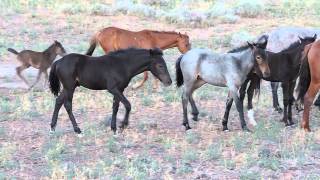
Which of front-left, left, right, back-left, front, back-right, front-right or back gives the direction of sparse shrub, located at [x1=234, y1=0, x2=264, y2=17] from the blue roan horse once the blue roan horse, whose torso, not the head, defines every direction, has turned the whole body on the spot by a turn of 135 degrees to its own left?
front-right

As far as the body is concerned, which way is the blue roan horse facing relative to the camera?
to the viewer's right

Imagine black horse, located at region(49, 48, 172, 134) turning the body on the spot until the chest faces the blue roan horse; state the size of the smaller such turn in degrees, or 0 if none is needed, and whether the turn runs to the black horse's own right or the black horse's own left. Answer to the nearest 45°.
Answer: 0° — it already faces it

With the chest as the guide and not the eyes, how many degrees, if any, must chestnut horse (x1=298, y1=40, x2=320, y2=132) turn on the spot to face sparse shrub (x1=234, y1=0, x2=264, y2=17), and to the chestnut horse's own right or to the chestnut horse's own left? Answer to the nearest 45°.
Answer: approximately 90° to the chestnut horse's own left

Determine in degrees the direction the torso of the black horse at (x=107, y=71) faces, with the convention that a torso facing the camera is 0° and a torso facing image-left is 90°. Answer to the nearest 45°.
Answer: approximately 270°

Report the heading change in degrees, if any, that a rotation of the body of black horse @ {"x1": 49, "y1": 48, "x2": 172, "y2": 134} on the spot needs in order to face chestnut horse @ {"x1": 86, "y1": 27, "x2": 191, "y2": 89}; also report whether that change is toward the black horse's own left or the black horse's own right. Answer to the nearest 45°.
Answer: approximately 90° to the black horse's own left

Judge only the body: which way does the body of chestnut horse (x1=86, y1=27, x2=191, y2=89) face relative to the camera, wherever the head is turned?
to the viewer's right

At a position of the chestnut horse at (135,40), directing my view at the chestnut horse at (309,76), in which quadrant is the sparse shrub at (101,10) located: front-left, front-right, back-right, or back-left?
back-left
